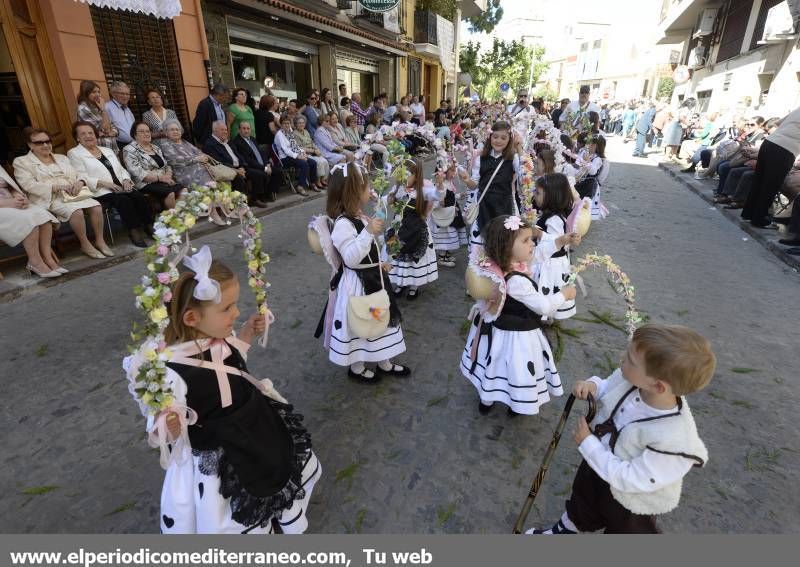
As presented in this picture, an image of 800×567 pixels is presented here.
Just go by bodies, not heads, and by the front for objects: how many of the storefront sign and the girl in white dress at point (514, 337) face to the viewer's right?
1

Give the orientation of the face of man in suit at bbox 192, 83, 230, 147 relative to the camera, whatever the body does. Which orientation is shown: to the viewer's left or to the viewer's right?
to the viewer's right

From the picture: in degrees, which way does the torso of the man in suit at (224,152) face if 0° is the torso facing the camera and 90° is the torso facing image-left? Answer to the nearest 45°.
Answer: approximately 315°

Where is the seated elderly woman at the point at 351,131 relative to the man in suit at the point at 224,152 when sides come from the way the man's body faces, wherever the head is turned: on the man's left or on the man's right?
on the man's left

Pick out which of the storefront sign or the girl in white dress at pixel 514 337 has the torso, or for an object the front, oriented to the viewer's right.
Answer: the girl in white dress

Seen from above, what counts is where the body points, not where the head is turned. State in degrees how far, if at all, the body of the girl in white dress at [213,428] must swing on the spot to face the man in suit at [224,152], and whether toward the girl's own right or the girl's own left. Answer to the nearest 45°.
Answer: approximately 135° to the girl's own left

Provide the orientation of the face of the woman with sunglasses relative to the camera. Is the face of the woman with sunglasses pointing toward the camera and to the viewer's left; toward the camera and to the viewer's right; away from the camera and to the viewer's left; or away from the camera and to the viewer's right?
toward the camera and to the viewer's right

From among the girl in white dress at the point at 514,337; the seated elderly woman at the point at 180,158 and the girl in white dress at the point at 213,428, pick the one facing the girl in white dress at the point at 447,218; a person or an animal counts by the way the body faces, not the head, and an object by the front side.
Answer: the seated elderly woman

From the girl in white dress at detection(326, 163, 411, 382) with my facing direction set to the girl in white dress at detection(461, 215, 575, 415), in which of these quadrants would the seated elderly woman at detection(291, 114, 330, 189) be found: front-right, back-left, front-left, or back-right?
back-left
